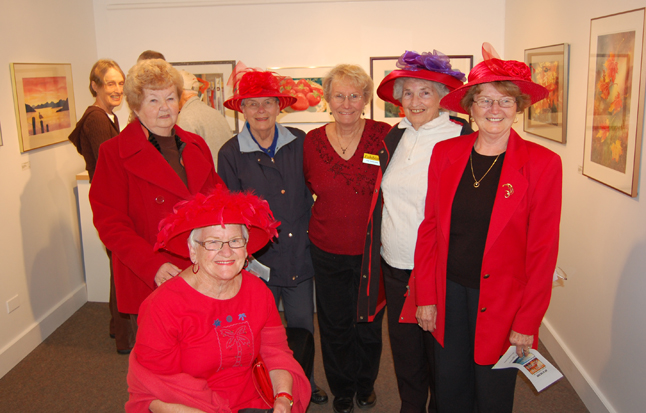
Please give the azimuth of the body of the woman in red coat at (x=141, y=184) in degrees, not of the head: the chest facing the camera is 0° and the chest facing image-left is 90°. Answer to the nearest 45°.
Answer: approximately 315°

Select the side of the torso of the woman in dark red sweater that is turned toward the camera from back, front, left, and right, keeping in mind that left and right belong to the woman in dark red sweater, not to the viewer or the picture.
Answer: front

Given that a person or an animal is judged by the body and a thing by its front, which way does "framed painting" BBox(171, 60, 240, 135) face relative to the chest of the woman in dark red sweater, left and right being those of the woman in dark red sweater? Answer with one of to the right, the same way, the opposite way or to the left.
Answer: the same way

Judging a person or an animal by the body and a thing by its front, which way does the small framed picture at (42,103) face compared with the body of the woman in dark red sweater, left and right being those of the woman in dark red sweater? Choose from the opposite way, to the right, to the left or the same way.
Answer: to the left

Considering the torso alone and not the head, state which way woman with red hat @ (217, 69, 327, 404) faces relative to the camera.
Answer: toward the camera

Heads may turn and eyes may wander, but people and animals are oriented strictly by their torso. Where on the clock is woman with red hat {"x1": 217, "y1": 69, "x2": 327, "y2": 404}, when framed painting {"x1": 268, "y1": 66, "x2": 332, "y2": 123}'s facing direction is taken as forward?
The woman with red hat is roughly at 12 o'clock from the framed painting.

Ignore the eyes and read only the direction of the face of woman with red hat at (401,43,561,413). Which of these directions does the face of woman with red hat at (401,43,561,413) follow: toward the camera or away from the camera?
toward the camera

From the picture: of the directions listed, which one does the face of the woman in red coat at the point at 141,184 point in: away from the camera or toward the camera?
toward the camera

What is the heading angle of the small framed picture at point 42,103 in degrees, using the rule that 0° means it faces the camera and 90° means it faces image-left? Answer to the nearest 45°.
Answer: approximately 315°

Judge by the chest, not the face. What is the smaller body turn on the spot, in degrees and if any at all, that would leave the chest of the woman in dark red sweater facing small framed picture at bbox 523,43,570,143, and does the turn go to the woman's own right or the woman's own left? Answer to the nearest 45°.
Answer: approximately 135° to the woman's own left

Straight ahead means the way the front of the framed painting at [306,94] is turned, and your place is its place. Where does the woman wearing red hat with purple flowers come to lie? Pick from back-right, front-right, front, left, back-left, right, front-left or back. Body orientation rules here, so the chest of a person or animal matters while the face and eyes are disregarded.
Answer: front

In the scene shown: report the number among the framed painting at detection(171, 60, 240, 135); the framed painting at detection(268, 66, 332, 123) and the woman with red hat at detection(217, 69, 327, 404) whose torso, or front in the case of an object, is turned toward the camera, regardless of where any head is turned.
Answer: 3

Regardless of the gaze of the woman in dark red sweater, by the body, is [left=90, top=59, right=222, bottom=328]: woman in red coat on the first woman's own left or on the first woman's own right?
on the first woman's own right

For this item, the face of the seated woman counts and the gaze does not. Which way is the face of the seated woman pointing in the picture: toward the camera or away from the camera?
toward the camera

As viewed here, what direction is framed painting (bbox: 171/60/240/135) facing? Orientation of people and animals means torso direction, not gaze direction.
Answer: toward the camera

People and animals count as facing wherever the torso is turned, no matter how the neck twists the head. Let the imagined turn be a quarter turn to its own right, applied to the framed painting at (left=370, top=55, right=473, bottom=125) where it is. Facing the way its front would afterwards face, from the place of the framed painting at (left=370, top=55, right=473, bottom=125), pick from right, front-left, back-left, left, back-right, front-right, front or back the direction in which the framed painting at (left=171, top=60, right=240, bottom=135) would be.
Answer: front
